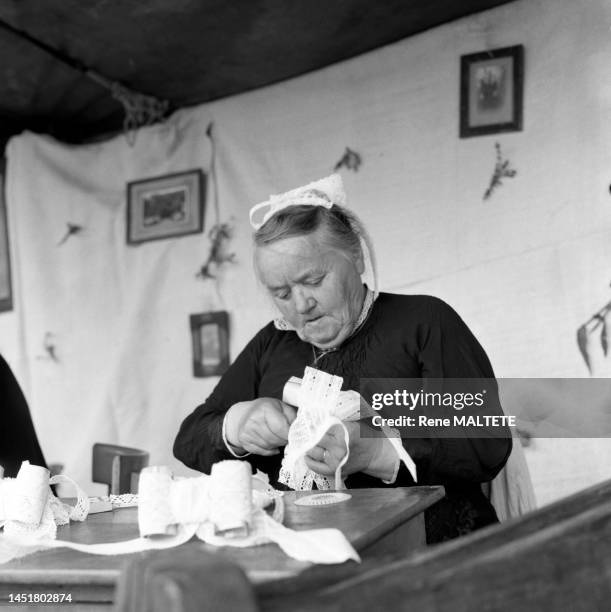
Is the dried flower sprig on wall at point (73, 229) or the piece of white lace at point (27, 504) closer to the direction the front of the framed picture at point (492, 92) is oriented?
the piece of white lace

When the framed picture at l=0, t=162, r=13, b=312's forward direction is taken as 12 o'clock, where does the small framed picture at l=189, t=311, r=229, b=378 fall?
The small framed picture is roughly at 12 o'clock from the framed picture.

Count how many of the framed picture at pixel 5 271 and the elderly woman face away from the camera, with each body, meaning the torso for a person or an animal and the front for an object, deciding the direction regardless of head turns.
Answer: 0

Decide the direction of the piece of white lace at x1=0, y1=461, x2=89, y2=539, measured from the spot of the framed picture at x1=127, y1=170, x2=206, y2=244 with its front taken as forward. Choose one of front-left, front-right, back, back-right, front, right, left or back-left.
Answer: front-left

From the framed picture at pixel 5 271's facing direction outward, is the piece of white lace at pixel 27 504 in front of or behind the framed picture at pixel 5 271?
in front

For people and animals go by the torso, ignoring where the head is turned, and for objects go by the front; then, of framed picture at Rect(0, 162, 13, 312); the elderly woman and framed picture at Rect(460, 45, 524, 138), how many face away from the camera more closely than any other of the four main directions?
0

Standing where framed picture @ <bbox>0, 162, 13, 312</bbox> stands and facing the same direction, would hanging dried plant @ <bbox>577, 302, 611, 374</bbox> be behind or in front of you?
in front

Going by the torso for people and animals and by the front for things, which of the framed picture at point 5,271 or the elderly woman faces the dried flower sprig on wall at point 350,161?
the framed picture

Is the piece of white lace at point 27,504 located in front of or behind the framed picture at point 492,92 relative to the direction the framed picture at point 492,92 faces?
in front

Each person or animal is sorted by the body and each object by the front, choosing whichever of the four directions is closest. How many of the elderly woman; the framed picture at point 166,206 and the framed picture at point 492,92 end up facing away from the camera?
0

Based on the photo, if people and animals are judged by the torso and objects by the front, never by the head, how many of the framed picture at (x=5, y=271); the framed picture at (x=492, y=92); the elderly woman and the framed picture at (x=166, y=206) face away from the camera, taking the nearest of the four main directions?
0

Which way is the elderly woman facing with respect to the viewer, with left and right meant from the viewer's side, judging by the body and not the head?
facing the viewer and to the left of the viewer

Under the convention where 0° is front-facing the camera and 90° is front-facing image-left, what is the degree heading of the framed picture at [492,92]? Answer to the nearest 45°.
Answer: approximately 45°

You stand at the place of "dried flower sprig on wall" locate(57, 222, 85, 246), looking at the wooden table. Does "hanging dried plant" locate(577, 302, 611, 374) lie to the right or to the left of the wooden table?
left

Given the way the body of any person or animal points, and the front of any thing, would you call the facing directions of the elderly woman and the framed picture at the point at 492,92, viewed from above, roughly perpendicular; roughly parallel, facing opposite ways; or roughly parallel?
roughly parallel

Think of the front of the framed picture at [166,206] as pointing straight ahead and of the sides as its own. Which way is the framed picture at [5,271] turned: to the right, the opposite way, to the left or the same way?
to the left

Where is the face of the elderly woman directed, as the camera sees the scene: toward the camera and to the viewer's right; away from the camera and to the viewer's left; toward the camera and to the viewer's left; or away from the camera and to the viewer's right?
toward the camera and to the viewer's left

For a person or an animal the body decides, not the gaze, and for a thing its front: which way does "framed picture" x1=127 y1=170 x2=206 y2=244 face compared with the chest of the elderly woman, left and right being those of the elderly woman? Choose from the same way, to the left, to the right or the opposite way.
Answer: the same way
